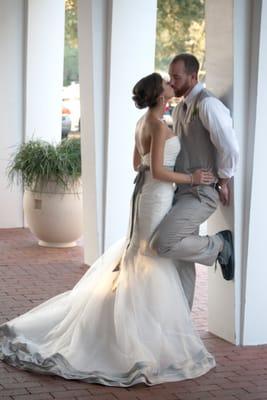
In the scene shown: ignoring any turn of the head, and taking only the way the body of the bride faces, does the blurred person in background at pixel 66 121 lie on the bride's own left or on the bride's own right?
on the bride's own left

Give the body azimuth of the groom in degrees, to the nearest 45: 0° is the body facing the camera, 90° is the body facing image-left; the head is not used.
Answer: approximately 45°

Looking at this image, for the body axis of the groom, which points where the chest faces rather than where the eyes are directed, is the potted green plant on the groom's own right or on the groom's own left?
on the groom's own right

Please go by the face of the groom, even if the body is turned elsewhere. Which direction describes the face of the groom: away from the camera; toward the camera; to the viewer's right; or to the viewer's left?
to the viewer's left

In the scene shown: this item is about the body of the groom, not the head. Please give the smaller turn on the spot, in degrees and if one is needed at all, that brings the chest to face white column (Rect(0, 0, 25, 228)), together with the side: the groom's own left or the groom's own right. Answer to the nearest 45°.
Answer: approximately 90° to the groom's own right

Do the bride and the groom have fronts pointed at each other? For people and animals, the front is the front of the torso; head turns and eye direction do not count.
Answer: yes

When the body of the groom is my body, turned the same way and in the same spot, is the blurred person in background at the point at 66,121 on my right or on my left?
on my right

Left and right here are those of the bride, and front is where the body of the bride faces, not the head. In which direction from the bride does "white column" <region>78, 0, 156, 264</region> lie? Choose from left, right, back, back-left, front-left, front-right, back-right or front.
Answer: front-left

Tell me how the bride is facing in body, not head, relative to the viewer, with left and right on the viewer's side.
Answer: facing away from the viewer and to the right of the viewer

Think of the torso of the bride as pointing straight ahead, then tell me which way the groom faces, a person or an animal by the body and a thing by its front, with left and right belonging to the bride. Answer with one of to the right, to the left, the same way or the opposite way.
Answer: the opposite way
